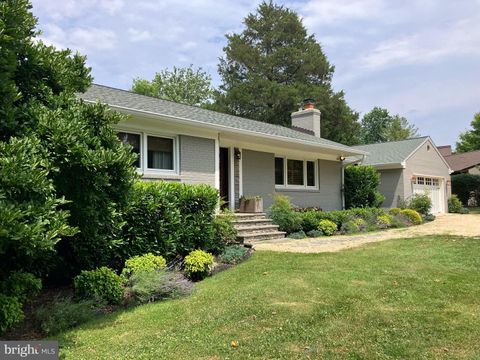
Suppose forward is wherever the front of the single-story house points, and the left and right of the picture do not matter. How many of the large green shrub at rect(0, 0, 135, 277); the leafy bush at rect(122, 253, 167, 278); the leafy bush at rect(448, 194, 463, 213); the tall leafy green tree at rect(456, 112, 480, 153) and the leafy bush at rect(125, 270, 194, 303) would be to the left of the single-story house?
2

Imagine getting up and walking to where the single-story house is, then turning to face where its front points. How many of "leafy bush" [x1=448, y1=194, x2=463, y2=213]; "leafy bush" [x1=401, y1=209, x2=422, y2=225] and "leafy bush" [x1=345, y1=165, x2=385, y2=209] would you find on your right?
0

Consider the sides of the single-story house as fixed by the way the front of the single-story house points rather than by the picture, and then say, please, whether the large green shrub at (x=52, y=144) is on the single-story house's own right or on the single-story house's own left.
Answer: on the single-story house's own right

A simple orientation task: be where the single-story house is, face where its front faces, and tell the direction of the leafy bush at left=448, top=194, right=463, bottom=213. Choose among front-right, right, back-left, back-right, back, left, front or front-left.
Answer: left

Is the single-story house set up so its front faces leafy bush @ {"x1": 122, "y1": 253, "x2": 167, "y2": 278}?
no

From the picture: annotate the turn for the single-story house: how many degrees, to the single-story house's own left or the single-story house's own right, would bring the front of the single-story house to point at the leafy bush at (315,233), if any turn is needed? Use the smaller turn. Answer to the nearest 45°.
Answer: approximately 45° to the single-story house's own left

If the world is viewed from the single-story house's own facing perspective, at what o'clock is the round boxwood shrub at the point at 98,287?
The round boxwood shrub is roughly at 2 o'clock from the single-story house.

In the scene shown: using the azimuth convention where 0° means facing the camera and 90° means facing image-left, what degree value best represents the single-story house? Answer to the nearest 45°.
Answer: approximately 315°

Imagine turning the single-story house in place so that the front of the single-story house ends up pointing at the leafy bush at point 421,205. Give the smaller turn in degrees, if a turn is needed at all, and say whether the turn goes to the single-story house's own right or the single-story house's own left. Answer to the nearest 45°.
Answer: approximately 90° to the single-story house's own left

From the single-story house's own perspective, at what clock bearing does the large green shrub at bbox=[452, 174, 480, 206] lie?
The large green shrub is roughly at 9 o'clock from the single-story house.

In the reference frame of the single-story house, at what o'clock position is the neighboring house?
The neighboring house is roughly at 9 o'clock from the single-story house.

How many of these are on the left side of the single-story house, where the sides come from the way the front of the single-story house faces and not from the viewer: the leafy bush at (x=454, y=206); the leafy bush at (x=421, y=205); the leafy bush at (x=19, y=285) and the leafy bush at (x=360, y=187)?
3

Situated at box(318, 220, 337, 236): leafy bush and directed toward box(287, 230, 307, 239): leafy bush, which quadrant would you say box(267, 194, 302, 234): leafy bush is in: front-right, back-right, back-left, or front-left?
front-right

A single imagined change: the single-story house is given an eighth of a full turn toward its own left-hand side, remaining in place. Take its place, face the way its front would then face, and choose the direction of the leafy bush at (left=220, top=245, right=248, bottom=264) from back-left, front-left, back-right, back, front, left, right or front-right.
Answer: right

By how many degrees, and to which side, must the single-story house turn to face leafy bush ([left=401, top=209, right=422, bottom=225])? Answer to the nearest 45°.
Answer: approximately 90° to its left

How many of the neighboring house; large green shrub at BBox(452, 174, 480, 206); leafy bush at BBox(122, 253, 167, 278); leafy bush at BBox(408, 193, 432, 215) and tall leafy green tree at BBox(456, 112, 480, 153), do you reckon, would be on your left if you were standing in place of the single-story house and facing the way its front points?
4

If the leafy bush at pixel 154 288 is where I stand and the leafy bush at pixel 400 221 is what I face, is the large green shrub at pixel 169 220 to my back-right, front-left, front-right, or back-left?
front-left

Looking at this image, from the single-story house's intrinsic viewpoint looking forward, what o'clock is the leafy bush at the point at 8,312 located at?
The leafy bush is roughly at 2 o'clock from the single-story house.

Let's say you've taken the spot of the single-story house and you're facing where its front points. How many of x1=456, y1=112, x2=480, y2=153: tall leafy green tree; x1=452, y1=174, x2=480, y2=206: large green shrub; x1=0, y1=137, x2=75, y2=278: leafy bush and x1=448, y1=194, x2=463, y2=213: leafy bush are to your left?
3
